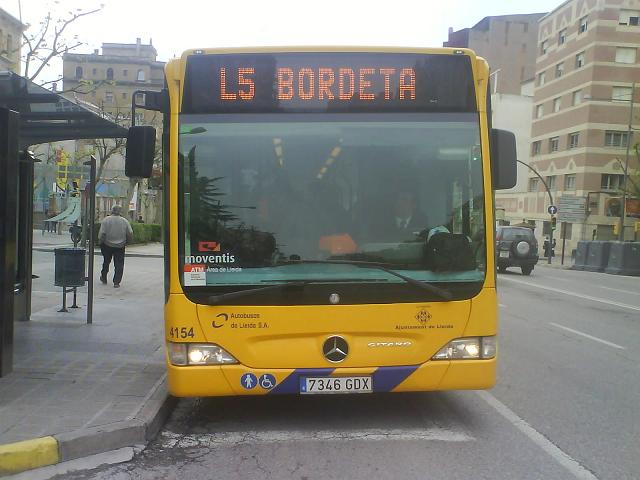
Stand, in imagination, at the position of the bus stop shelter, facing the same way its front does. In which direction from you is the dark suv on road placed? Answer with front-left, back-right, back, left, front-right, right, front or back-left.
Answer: front-left

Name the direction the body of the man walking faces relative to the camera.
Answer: away from the camera

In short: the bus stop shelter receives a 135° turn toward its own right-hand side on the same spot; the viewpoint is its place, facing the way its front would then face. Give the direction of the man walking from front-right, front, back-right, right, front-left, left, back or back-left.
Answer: back-right

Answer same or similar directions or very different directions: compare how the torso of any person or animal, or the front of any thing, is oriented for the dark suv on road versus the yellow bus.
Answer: very different directions

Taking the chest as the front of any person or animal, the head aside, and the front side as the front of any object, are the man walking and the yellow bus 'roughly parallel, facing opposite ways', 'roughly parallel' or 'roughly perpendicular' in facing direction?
roughly parallel, facing opposite ways

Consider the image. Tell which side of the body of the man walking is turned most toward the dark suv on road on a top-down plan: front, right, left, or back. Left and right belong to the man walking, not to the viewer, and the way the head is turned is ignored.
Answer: right

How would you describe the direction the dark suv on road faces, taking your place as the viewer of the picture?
facing away from the viewer

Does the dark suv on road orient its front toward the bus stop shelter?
no

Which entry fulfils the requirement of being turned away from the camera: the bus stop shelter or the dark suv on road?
the dark suv on road

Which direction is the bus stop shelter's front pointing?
to the viewer's right

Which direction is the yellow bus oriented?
toward the camera

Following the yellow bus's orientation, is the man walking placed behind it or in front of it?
behind

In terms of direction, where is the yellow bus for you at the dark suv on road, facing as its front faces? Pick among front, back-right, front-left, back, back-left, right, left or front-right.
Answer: back
